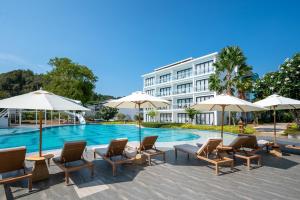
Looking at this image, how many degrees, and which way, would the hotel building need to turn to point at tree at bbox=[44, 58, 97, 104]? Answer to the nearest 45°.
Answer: approximately 45° to its right

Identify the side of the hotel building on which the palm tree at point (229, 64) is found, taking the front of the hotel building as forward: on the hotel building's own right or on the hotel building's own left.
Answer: on the hotel building's own left

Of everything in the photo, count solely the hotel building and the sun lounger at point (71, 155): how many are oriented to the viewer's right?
0

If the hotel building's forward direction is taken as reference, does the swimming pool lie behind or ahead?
ahead

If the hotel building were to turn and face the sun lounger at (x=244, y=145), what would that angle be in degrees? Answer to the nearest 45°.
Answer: approximately 45° to its left
